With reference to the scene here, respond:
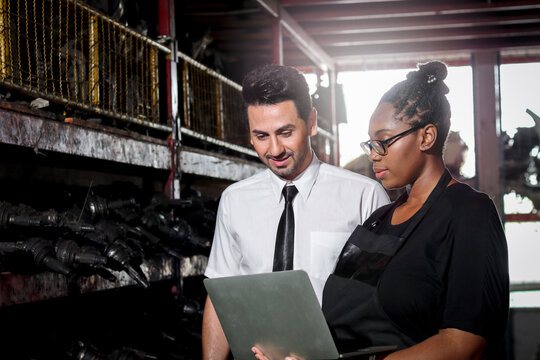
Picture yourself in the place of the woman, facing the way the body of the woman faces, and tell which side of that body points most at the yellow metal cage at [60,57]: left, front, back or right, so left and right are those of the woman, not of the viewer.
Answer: right

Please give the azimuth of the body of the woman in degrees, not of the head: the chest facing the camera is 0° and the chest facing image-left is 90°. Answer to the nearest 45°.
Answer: approximately 45°

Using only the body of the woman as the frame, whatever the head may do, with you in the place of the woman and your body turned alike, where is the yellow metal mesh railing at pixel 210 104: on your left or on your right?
on your right

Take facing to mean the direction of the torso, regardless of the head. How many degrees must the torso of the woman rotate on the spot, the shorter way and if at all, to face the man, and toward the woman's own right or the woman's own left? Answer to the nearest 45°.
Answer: approximately 90° to the woman's own right
